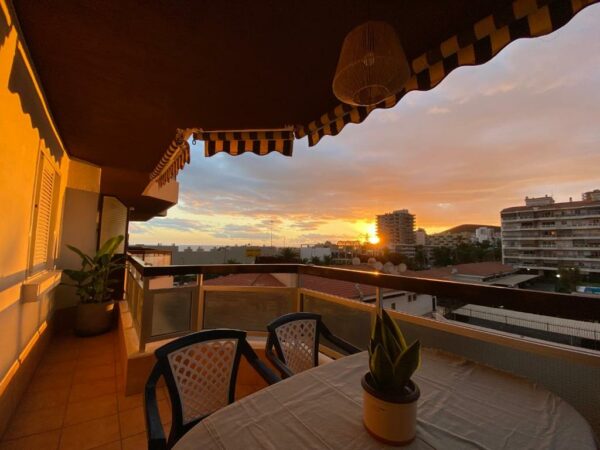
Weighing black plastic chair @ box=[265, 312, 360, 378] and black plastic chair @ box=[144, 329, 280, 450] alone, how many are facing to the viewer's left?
0

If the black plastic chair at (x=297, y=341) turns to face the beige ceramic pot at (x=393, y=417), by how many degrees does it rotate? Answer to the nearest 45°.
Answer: approximately 45° to its right

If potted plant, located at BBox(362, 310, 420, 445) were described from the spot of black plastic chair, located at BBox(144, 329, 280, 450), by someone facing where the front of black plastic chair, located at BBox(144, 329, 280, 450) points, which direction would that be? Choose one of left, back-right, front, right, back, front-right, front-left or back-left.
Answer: front

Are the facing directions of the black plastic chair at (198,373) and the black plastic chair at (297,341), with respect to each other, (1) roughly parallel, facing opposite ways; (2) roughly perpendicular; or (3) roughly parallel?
roughly parallel

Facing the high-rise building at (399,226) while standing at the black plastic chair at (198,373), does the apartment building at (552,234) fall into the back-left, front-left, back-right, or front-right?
front-right

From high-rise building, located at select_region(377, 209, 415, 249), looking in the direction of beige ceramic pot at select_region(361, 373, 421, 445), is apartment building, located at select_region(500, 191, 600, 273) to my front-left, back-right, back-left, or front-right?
front-left

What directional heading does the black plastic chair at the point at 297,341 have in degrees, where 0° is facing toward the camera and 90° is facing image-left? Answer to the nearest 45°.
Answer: approximately 315°

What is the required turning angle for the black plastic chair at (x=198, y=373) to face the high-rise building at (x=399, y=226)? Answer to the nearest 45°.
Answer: approximately 90° to its left

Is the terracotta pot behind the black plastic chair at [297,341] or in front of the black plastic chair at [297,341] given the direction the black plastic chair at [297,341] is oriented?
behind

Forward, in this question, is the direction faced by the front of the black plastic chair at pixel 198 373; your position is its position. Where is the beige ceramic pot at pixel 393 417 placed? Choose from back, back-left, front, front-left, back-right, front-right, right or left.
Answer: front
